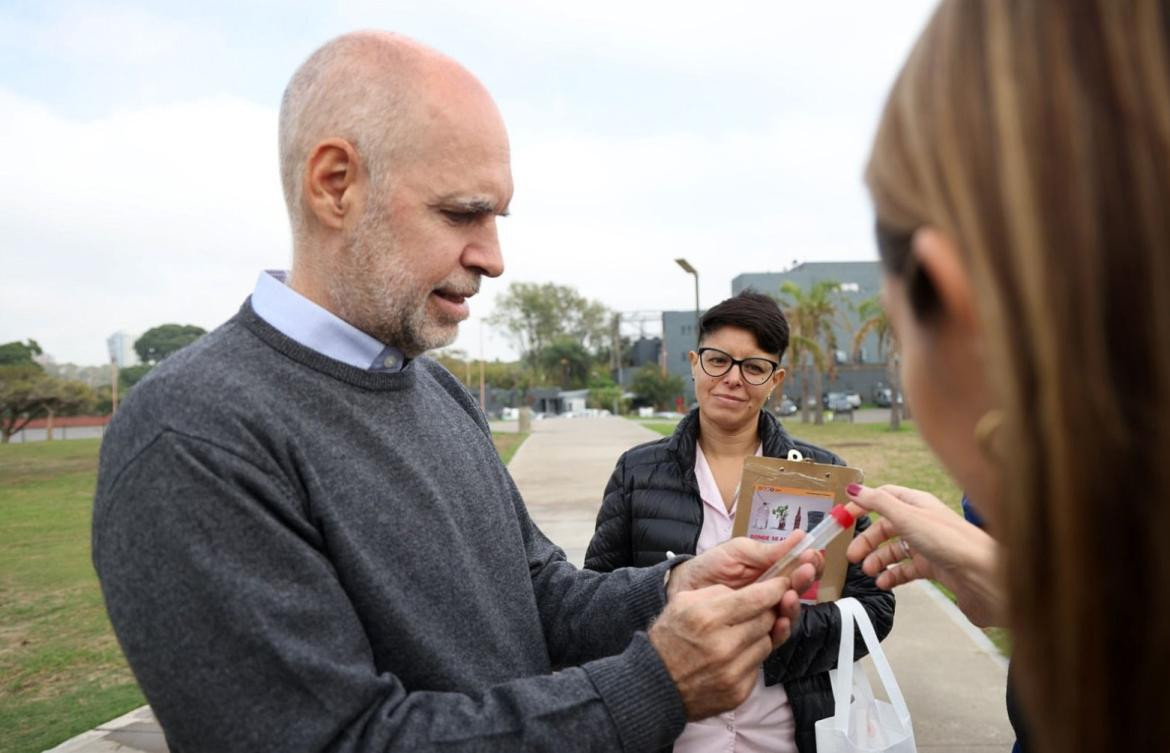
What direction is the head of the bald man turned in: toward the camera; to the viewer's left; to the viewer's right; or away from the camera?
to the viewer's right

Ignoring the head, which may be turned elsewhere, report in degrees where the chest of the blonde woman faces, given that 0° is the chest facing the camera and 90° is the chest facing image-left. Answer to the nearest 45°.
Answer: approximately 135°

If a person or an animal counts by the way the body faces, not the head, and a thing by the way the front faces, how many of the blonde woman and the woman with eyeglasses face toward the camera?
1

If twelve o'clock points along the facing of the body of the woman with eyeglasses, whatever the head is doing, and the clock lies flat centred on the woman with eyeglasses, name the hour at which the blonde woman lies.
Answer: The blonde woman is roughly at 12 o'clock from the woman with eyeglasses.

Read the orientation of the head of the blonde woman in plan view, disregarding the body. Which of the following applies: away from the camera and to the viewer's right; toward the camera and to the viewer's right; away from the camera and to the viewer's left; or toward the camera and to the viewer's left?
away from the camera and to the viewer's left

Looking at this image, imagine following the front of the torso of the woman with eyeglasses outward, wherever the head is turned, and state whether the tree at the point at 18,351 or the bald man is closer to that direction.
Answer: the bald man

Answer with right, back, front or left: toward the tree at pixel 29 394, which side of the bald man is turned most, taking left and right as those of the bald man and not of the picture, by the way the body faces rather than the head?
back

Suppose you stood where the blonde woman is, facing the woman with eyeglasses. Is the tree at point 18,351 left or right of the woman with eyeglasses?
left

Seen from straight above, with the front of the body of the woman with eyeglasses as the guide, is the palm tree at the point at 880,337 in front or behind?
behind

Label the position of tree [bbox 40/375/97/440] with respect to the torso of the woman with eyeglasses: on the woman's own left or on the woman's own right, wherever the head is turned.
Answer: on the woman's own right

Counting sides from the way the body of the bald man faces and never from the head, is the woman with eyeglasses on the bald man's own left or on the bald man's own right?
on the bald man's own left
